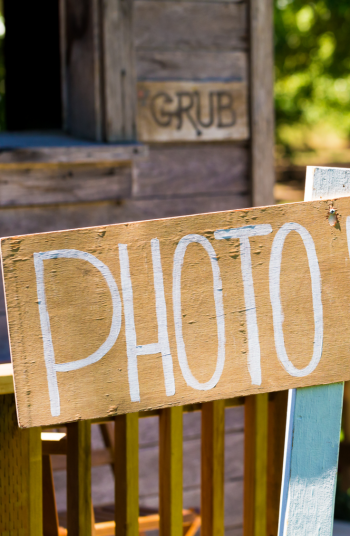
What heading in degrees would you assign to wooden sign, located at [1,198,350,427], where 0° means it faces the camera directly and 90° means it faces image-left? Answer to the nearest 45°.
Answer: approximately 0°

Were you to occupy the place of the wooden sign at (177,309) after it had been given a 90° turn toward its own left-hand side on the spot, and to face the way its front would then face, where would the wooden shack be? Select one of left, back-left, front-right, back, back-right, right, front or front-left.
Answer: left
